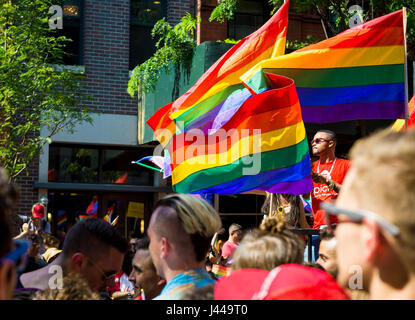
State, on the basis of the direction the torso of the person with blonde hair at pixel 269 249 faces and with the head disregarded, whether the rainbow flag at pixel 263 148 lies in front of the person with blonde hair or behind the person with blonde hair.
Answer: in front

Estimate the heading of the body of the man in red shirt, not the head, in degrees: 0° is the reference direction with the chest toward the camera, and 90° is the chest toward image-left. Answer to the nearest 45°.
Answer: approximately 45°

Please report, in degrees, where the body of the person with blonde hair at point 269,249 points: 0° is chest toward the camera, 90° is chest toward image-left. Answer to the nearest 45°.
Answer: approximately 180°

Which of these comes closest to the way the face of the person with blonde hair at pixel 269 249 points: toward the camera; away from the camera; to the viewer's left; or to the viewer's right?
away from the camera

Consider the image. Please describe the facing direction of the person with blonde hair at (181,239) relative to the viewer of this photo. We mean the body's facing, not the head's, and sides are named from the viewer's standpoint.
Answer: facing away from the viewer and to the left of the viewer

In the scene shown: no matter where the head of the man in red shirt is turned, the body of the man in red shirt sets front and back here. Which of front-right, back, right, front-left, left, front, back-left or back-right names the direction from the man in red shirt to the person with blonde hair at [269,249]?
front-left

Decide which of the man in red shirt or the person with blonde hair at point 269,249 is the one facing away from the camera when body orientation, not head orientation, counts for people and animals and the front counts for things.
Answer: the person with blonde hair

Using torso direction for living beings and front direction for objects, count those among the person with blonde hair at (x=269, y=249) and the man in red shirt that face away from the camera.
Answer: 1

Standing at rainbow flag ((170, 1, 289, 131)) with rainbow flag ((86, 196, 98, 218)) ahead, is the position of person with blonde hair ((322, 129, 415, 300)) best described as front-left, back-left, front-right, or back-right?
back-left

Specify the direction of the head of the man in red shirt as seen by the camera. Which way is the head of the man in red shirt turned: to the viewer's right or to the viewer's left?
to the viewer's left
